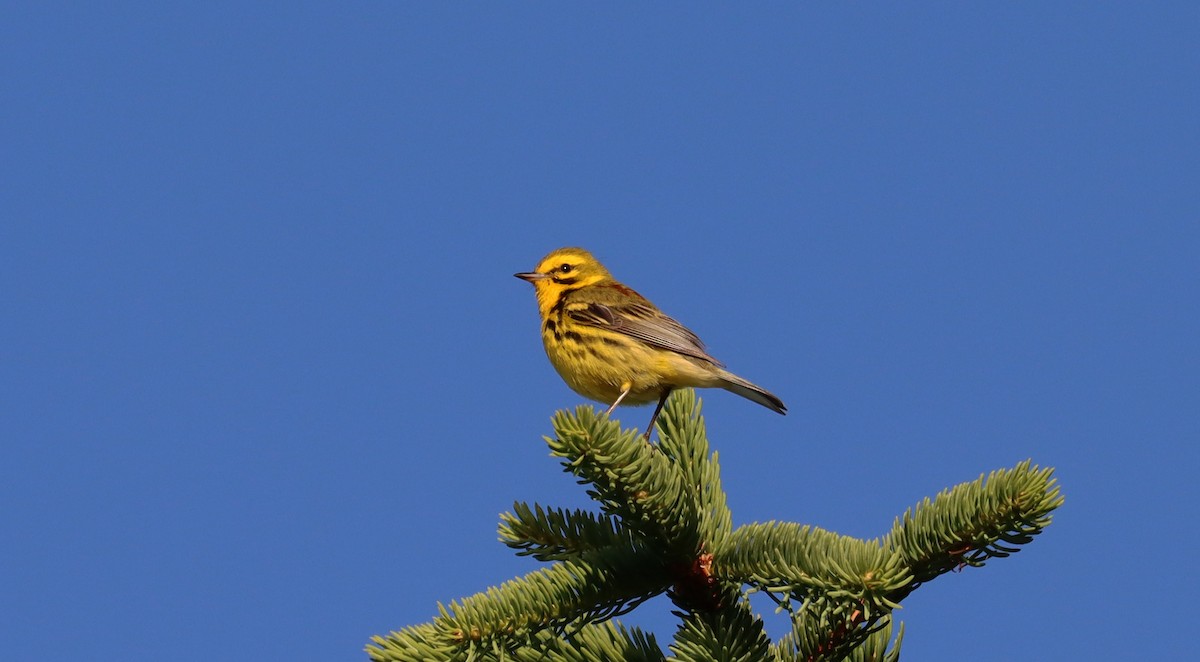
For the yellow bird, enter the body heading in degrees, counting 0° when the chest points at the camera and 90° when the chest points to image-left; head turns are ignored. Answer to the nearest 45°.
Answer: approximately 90°
